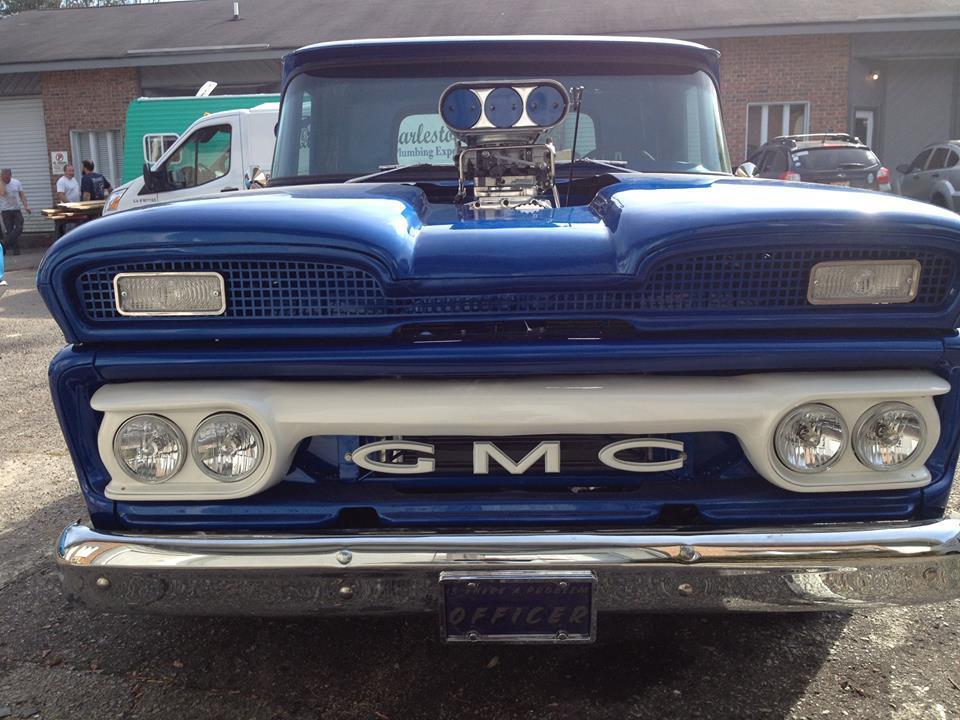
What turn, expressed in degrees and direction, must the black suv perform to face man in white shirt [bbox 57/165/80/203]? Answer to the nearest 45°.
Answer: approximately 45° to its left

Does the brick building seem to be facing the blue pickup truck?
yes

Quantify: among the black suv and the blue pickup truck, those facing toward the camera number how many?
1

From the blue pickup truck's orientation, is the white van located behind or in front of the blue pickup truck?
behind

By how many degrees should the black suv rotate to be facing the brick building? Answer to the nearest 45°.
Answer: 0° — it already faces it

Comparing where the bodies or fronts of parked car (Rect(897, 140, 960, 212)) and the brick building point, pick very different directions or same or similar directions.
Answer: very different directions

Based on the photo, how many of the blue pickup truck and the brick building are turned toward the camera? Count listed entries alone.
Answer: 2

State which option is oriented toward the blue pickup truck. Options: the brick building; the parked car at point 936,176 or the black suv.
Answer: the brick building

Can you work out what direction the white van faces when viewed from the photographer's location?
facing to the left of the viewer

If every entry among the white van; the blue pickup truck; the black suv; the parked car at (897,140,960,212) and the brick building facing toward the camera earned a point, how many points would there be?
2

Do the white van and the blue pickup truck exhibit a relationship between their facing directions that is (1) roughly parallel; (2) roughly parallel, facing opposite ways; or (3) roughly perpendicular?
roughly perpendicular

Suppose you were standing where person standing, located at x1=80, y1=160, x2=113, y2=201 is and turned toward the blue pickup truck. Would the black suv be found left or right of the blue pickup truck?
left
